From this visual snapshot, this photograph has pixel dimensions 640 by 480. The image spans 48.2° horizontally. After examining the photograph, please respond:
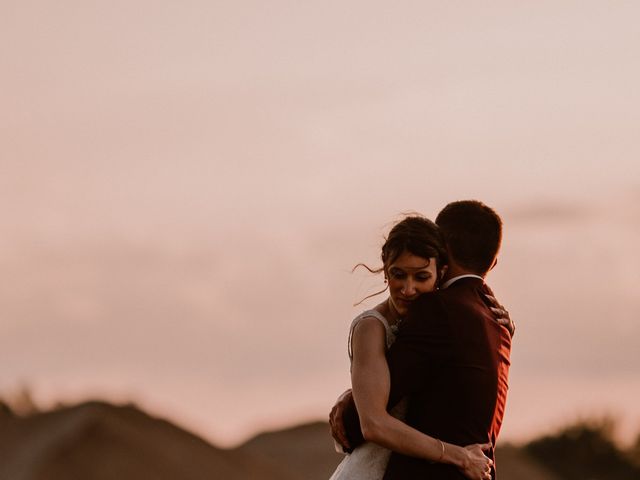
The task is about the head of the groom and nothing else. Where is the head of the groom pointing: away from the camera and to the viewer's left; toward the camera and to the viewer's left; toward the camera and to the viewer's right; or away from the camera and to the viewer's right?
away from the camera and to the viewer's left

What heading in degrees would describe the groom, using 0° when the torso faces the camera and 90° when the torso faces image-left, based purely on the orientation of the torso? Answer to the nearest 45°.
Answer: approximately 135°
